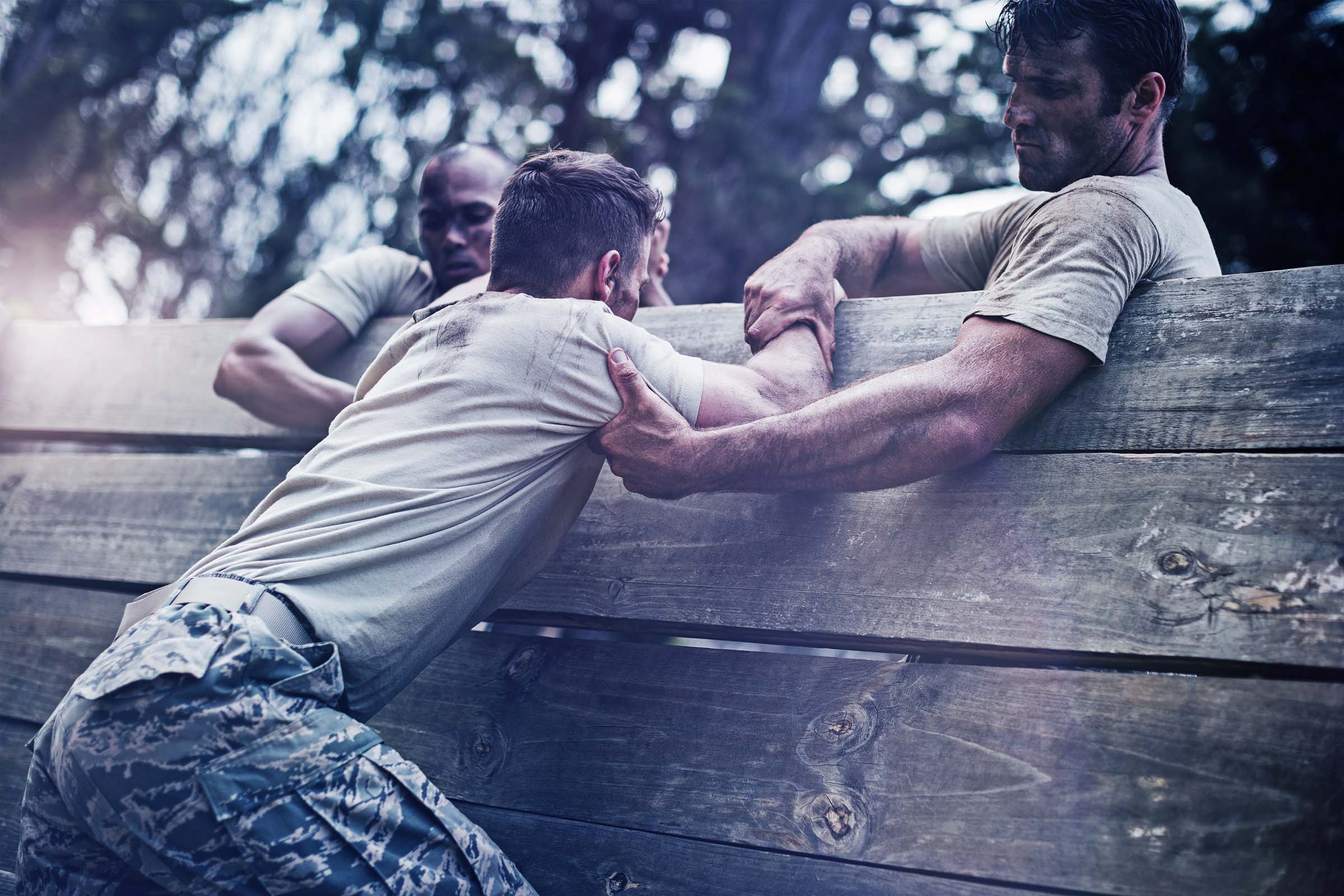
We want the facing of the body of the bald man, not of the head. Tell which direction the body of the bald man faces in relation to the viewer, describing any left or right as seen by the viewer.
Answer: facing the viewer

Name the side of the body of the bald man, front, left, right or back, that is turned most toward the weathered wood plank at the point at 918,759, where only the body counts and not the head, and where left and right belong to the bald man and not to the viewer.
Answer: front

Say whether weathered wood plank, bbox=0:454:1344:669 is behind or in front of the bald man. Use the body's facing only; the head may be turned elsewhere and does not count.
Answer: in front
